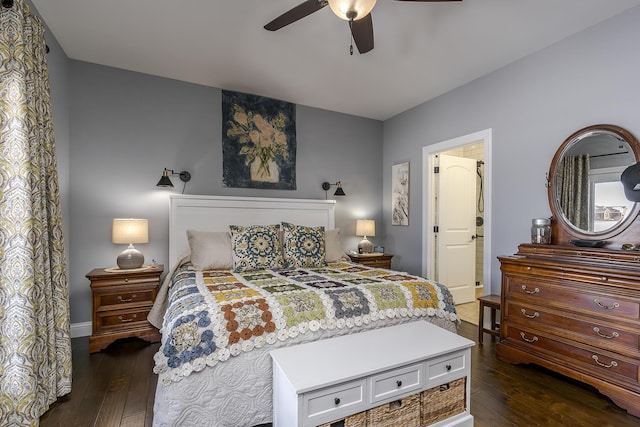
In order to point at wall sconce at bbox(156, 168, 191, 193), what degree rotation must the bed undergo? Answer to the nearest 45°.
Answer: approximately 180°

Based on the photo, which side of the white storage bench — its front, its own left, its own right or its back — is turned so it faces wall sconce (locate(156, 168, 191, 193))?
back

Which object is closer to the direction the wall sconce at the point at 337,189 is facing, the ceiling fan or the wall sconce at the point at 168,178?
the ceiling fan

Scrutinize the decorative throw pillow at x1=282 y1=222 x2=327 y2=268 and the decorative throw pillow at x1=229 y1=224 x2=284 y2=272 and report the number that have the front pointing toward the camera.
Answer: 2

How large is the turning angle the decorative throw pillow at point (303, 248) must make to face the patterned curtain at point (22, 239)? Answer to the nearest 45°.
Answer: approximately 45° to its right

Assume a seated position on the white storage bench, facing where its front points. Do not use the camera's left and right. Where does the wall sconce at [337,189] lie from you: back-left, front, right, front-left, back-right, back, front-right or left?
back-left

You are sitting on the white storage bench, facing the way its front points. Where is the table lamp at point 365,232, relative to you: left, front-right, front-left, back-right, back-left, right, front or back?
back-left

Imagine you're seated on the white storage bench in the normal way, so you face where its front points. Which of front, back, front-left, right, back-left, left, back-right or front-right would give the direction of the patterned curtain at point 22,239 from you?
back-right

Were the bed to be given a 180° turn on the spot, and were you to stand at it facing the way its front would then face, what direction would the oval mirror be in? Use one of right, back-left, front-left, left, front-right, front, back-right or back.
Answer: back-right

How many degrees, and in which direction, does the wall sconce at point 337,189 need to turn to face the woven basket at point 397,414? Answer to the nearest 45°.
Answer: approximately 45° to its right

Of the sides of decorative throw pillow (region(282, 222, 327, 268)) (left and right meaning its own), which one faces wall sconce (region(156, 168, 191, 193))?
right

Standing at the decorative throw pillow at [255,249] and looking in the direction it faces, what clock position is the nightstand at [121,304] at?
The nightstand is roughly at 3 o'clock from the decorative throw pillow.

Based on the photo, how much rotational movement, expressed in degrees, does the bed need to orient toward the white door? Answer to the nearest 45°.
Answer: approximately 90° to its left

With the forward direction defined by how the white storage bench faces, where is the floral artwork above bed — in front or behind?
behind

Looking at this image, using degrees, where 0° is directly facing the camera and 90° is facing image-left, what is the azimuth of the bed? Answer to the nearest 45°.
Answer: approximately 315°
